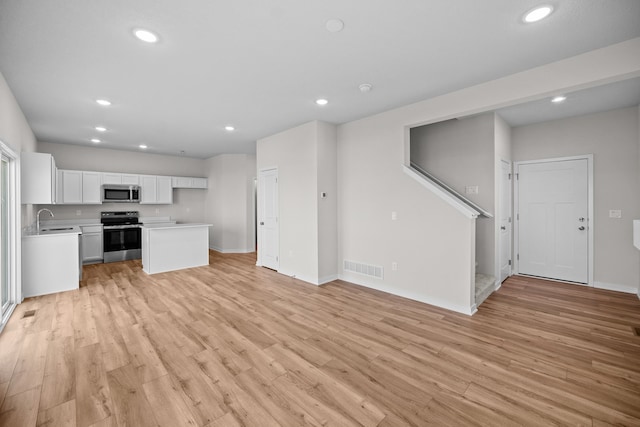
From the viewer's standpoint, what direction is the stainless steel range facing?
toward the camera

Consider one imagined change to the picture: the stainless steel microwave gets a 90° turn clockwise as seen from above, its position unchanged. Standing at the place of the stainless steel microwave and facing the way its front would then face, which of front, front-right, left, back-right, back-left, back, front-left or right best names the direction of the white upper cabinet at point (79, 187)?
front

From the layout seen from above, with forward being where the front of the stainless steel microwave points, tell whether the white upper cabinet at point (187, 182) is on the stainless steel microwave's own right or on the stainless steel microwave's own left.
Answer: on the stainless steel microwave's own left

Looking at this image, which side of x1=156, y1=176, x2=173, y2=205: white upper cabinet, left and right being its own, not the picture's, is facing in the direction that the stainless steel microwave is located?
right

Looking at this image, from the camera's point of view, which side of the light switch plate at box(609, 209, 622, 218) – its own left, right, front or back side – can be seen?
front

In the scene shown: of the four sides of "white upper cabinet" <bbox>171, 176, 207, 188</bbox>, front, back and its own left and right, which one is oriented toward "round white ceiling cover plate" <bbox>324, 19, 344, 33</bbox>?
front

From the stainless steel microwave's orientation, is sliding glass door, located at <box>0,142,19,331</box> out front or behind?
out front

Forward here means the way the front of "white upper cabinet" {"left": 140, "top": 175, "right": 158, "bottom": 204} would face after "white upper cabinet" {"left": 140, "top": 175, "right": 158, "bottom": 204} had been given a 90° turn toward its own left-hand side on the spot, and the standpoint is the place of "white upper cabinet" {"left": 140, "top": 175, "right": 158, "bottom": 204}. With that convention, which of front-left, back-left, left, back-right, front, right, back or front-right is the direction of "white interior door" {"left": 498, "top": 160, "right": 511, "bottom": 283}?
front-right

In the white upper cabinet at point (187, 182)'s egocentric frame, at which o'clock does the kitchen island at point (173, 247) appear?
The kitchen island is roughly at 12 o'clock from the white upper cabinet.

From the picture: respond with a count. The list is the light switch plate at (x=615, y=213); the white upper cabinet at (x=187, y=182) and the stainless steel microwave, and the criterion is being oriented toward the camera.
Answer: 3

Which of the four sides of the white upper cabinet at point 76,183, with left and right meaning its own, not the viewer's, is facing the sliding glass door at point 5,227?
front
